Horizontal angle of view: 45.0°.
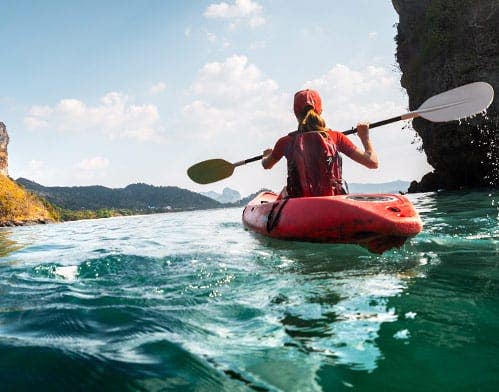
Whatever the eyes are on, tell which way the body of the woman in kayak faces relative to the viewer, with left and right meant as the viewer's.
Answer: facing away from the viewer

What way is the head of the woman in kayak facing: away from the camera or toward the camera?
away from the camera
